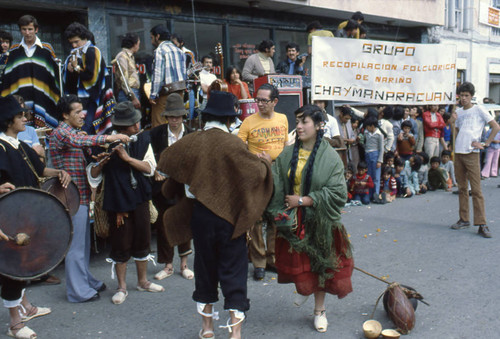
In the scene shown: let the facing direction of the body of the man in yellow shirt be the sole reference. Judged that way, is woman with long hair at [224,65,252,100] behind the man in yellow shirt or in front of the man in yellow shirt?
behind

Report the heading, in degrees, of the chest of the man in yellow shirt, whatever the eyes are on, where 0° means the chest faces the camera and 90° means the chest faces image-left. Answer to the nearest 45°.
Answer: approximately 0°

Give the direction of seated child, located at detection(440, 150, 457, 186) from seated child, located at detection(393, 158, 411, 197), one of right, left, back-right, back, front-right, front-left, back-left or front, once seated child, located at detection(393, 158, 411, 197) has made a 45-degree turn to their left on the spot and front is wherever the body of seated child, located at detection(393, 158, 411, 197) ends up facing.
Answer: back-left

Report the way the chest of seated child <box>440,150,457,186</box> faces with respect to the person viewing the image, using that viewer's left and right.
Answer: facing the viewer and to the left of the viewer

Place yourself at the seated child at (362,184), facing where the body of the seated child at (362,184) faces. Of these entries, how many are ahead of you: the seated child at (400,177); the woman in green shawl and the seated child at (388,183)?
1

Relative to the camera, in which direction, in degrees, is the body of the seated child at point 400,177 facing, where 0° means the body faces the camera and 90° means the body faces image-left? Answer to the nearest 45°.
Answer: approximately 45°

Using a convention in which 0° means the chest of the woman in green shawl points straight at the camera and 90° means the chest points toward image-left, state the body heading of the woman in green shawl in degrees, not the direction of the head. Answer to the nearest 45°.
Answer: approximately 45°

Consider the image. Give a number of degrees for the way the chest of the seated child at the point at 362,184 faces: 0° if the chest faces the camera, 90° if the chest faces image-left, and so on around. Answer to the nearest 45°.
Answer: approximately 0°

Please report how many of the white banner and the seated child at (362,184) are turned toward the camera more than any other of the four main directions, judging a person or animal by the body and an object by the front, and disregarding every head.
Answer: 2
